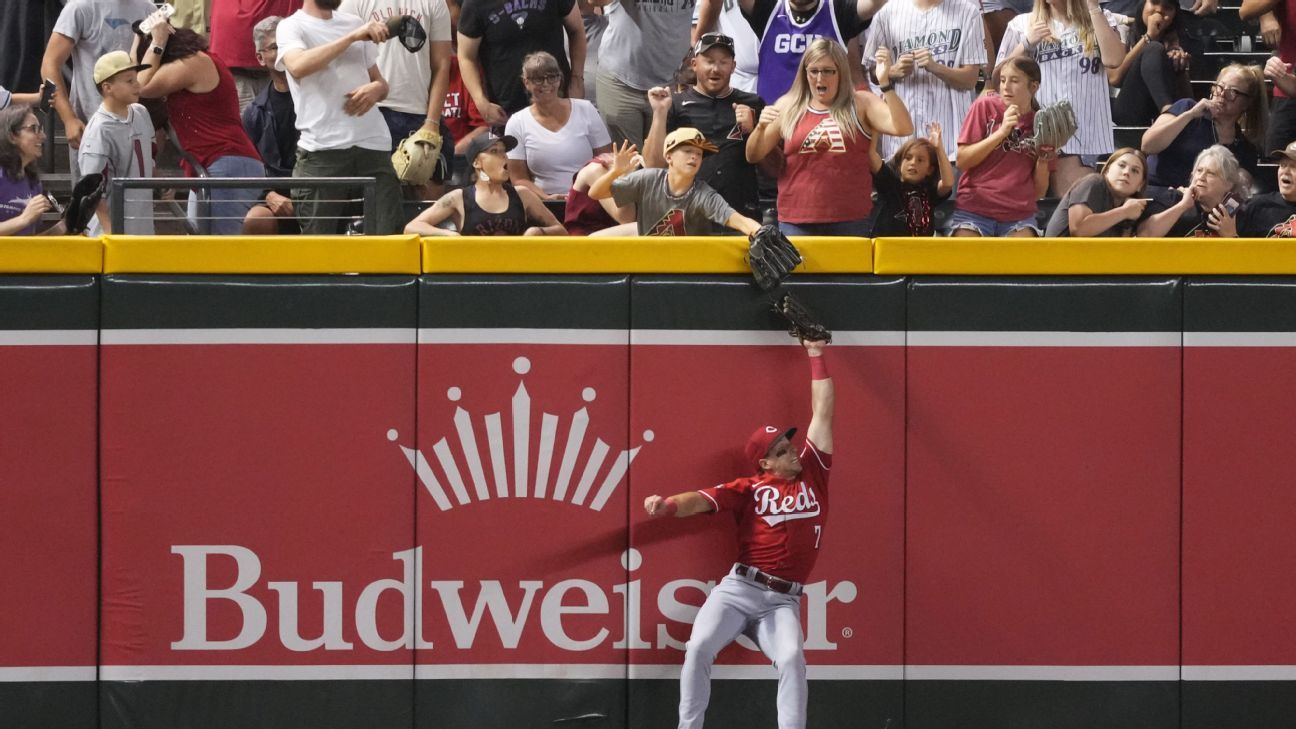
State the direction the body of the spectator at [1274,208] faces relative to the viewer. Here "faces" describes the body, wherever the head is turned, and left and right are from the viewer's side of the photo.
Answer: facing the viewer and to the left of the viewer

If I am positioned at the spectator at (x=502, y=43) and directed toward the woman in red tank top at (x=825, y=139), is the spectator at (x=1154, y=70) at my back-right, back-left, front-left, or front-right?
front-left

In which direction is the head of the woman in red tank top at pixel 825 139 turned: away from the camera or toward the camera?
toward the camera

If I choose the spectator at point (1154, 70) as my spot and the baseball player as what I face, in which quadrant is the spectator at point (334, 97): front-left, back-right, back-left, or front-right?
front-right

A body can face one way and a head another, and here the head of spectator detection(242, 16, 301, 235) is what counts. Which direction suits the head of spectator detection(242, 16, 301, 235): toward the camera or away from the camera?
toward the camera

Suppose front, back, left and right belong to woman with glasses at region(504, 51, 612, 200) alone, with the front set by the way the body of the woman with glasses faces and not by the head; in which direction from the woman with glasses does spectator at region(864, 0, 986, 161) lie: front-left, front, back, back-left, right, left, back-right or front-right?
left

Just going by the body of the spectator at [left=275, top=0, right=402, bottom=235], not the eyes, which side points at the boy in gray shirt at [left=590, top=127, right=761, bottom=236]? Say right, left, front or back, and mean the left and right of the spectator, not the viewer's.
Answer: left

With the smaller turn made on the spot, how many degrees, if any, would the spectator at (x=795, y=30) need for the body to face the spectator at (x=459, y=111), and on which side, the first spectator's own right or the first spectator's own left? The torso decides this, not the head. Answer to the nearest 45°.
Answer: approximately 90° to the first spectator's own right

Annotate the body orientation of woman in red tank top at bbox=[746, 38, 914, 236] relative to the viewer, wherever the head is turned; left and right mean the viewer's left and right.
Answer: facing the viewer

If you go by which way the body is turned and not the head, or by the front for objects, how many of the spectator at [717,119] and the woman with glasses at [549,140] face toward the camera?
2

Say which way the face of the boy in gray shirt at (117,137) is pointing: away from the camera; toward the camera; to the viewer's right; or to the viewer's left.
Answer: to the viewer's right

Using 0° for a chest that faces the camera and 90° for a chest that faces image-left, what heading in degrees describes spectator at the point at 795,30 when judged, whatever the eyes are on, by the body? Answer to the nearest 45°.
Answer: approximately 0°

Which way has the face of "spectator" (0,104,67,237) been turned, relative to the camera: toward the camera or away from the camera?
toward the camera

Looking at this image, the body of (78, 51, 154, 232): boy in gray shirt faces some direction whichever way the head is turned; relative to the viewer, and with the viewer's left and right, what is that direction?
facing the viewer and to the right of the viewer
